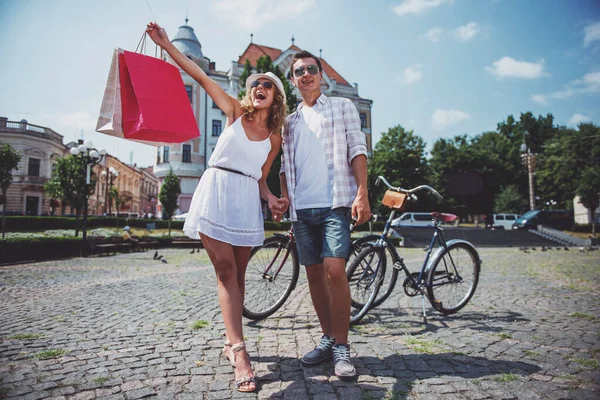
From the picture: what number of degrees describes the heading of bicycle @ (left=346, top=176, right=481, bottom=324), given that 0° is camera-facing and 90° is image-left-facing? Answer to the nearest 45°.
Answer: approximately 45°

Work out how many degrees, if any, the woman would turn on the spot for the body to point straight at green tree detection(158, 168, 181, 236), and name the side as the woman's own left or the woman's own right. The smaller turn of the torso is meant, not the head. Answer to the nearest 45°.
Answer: approximately 180°

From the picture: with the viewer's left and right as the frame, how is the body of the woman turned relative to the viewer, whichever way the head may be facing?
facing the viewer

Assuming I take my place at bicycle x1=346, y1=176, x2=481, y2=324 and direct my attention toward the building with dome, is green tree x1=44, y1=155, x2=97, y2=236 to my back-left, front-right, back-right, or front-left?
front-left

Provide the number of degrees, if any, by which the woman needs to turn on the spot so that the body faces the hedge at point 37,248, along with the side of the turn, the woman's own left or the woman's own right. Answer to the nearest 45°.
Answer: approximately 135° to the woman's own right

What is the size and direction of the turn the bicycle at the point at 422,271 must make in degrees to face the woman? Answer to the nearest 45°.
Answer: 0° — it already faces them
